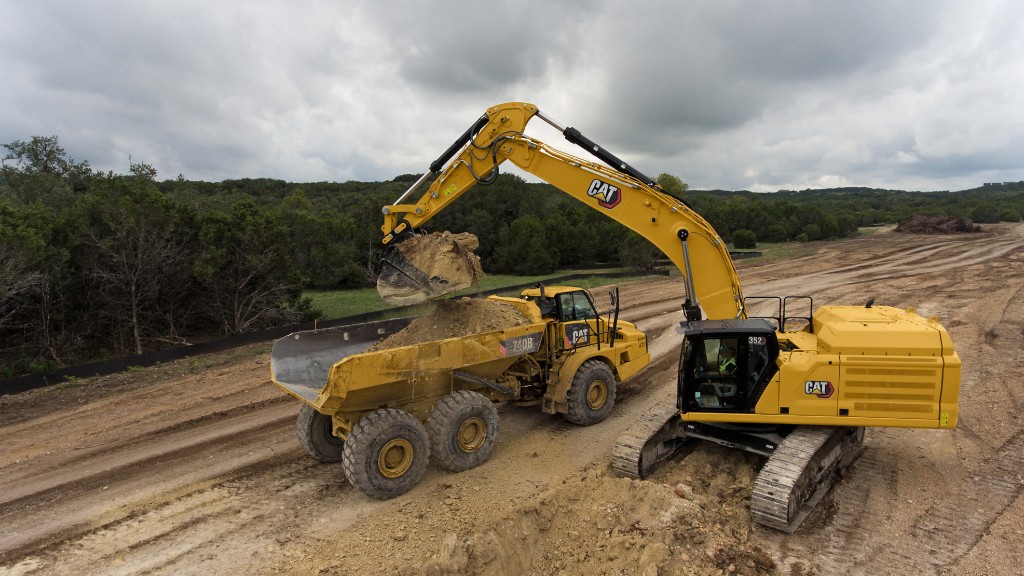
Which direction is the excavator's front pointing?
to the viewer's left

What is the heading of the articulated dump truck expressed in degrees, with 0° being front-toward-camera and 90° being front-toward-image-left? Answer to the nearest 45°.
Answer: approximately 225°

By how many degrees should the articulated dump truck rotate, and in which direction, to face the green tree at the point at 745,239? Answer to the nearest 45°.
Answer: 0° — it already faces it

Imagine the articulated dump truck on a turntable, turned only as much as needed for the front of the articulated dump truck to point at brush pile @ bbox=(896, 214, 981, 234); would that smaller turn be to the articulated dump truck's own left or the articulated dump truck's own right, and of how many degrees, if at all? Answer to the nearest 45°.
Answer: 0° — it already faces it

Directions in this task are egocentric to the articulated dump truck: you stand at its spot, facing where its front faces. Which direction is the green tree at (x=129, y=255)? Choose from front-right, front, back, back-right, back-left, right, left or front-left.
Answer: left

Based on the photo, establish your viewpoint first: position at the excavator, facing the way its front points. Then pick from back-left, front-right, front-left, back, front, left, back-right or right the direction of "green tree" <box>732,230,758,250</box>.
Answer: right

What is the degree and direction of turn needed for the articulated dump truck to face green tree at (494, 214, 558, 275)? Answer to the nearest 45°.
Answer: approximately 45° to its left

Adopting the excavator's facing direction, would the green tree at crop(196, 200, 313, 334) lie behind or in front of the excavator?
in front

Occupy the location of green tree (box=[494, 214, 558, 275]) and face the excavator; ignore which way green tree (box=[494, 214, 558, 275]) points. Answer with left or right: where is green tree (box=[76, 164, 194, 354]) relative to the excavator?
right

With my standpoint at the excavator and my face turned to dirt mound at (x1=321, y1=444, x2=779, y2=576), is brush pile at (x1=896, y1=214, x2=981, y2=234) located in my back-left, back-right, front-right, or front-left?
back-right

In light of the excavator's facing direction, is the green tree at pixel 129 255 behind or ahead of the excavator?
ahead
